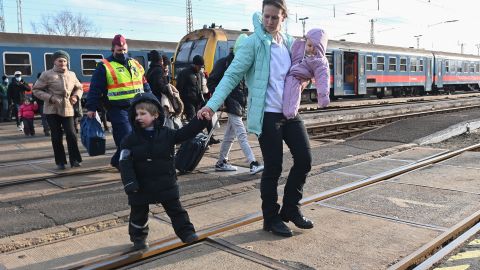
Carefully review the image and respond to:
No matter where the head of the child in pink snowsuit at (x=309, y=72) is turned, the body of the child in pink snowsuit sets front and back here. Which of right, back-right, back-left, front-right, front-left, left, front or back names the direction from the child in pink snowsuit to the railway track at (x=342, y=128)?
back-right

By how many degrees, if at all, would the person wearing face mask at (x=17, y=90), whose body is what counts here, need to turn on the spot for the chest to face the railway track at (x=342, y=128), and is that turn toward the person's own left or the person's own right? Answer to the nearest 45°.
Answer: approximately 45° to the person's own left

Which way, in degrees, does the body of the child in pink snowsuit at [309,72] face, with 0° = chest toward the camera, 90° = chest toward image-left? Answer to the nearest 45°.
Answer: approximately 45°

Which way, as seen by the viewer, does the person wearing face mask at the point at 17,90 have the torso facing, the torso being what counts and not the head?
toward the camera

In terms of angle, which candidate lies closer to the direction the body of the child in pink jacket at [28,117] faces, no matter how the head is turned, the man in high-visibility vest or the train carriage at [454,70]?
the man in high-visibility vest

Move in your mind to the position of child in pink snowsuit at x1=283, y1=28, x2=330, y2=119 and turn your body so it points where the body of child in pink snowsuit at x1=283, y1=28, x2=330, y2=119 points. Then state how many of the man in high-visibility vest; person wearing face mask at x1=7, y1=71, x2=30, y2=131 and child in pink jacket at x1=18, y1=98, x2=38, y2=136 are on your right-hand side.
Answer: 3

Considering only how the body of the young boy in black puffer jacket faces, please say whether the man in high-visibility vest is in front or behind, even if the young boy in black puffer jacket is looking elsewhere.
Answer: behind

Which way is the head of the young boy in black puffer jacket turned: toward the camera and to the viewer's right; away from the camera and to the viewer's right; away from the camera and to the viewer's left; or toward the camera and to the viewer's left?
toward the camera and to the viewer's left
